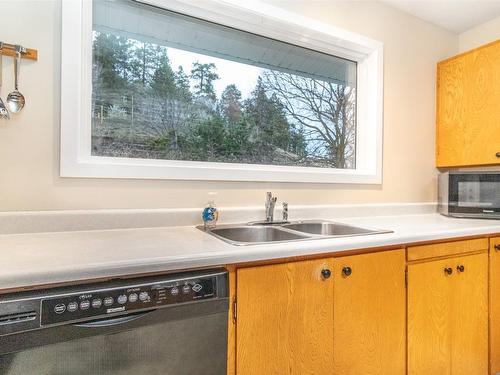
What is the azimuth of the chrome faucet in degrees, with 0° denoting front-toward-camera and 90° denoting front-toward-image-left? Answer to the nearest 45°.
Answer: approximately 0°

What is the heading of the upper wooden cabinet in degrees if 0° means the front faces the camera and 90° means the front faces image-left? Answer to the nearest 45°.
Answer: approximately 45°

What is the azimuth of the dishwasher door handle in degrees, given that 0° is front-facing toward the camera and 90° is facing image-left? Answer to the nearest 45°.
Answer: approximately 315°
